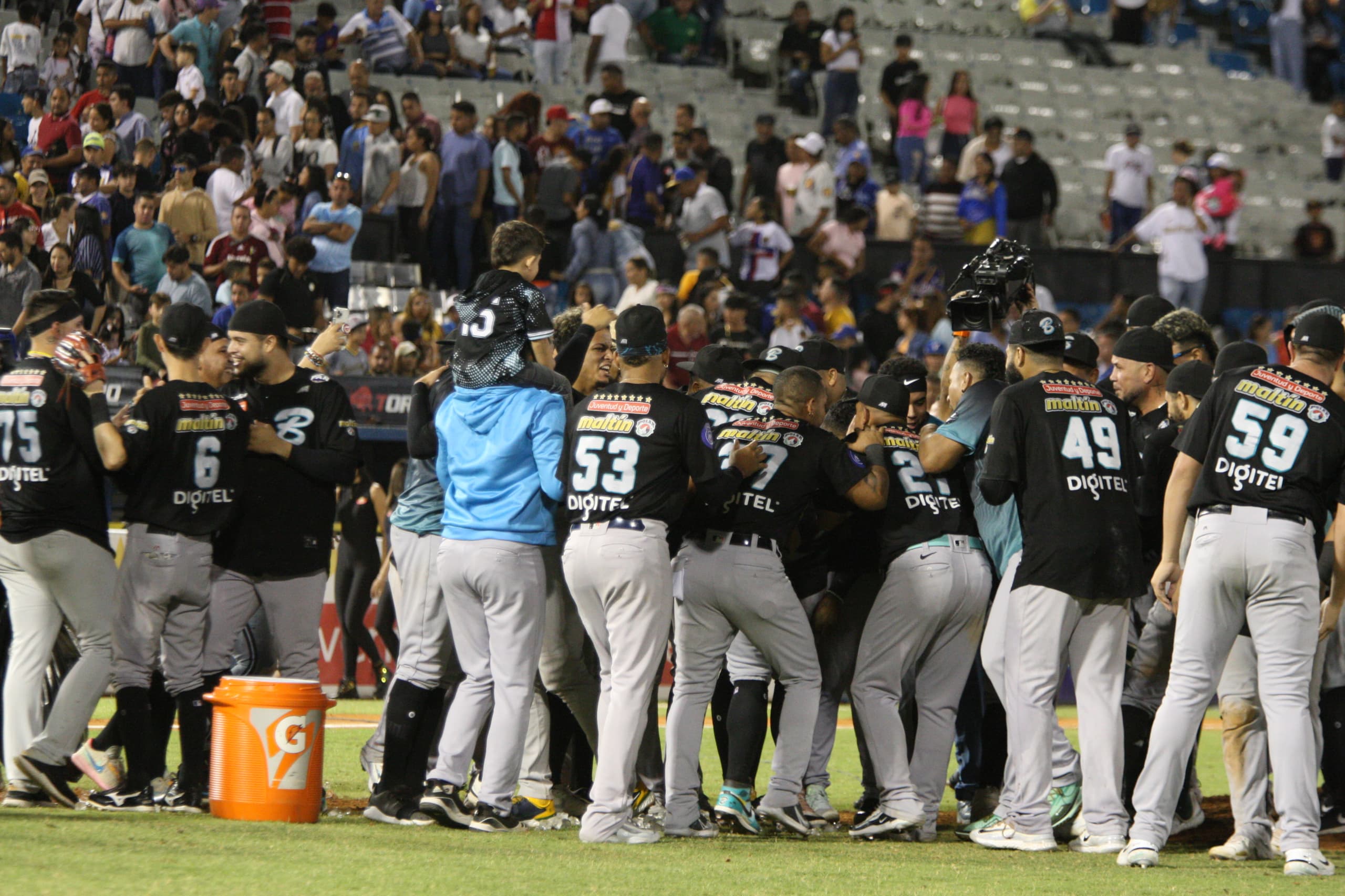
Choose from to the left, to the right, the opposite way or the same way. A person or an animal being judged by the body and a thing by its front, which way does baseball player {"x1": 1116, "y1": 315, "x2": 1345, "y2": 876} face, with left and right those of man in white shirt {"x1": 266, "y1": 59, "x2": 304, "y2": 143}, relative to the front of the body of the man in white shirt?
the opposite way

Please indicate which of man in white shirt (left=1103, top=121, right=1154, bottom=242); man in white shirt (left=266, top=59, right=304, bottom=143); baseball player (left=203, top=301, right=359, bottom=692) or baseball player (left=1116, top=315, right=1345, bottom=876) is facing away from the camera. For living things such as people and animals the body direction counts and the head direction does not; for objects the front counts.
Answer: baseball player (left=1116, top=315, right=1345, bottom=876)

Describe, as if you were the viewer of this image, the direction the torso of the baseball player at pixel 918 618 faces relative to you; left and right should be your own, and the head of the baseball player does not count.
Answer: facing away from the viewer and to the left of the viewer

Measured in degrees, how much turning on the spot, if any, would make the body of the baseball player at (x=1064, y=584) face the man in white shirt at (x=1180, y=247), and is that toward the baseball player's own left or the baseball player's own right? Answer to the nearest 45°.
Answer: approximately 45° to the baseball player's own right

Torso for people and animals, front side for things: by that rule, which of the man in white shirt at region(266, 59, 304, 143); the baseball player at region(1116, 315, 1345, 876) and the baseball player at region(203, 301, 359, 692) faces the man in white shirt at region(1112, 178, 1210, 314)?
the baseball player at region(1116, 315, 1345, 876)

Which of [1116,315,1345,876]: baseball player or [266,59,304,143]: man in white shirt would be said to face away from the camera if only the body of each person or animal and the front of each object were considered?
the baseball player

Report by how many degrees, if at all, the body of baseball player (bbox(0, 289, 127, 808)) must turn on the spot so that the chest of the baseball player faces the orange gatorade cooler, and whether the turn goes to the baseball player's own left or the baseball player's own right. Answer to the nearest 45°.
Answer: approximately 90° to the baseball player's own right

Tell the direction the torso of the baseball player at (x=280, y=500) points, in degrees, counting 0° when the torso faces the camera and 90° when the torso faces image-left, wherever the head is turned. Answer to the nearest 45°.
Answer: approximately 45°

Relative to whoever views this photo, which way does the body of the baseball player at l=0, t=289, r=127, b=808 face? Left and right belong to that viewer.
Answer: facing away from the viewer and to the right of the viewer

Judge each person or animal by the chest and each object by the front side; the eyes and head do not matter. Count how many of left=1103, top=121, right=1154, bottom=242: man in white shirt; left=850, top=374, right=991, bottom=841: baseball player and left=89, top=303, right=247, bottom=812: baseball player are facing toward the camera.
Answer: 1

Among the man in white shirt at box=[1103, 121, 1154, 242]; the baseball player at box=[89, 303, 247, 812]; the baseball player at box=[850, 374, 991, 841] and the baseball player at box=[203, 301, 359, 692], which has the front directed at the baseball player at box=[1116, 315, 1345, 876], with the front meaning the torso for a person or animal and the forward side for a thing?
the man in white shirt
